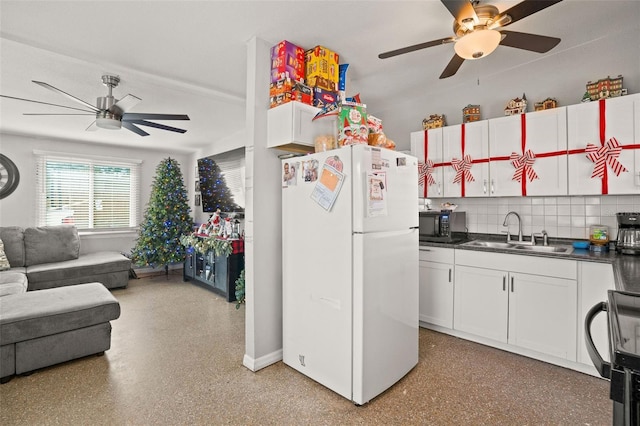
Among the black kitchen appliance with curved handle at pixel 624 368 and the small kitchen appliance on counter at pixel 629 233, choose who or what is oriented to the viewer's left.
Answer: the black kitchen appliance with curved handle

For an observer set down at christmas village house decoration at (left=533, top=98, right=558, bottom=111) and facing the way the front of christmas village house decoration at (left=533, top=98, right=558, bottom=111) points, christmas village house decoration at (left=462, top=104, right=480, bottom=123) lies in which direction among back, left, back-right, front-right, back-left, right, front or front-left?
right

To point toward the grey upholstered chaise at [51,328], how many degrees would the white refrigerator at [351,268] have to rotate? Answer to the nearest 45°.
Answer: approximately 135° to its right

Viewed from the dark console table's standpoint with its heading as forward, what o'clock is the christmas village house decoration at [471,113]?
The christmas village house decoration is roughly at 9 o'clock from the dark console table.

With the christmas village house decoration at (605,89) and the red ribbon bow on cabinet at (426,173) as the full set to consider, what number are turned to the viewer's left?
0

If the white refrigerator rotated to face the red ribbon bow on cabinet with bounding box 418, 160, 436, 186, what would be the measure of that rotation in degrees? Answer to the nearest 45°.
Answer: approximately 90° to its left

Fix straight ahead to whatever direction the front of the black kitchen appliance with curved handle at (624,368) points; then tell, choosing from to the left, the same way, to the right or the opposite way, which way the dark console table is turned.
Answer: to the left

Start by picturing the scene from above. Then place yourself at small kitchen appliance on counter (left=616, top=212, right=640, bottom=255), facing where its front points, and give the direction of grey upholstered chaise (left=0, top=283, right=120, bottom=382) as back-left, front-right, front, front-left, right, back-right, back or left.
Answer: front-right

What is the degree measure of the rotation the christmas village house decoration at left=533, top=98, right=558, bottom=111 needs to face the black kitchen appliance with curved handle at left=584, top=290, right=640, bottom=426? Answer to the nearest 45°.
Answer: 0° — it already faces it

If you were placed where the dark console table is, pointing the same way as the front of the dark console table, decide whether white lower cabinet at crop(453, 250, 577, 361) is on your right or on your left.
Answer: on your left

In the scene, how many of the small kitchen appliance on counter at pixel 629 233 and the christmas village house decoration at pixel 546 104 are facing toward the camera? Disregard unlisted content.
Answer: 2

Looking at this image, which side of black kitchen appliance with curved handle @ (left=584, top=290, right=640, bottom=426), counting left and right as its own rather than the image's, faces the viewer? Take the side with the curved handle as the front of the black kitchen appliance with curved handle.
left

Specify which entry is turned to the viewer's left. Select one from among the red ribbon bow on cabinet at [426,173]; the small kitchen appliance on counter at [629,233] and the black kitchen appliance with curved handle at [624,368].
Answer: the black kitchen appliance with curved handle

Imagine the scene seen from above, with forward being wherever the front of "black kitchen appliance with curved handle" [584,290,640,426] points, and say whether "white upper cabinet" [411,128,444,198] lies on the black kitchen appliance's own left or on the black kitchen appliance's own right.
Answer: on the black kitchen appliance's own right
